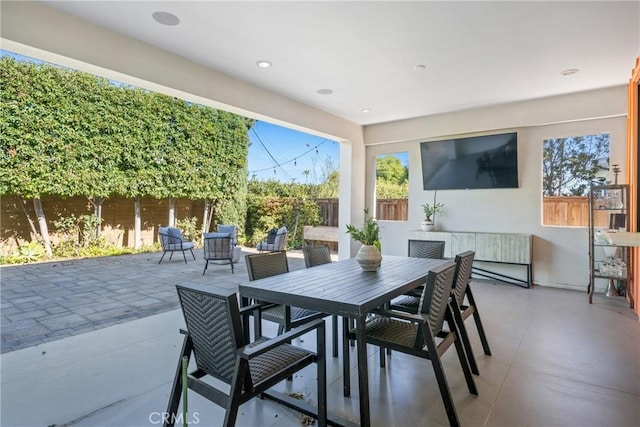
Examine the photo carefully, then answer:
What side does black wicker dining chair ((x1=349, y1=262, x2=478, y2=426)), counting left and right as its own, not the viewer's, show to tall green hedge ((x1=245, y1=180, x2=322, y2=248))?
front

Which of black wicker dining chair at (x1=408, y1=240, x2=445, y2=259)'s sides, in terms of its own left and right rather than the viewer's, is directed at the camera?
front

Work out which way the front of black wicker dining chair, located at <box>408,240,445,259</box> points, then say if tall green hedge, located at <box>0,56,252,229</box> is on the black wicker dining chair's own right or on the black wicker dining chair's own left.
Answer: on the black wicker dining chair's own right

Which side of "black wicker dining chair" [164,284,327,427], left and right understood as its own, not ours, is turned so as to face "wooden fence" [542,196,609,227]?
front

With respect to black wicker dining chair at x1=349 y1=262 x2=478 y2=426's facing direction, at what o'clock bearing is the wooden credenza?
The wooden credenza is roughly at 2 o'clock from the black wicker dining chair.

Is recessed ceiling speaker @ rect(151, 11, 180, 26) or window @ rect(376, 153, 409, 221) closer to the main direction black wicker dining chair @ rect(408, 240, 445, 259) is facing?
the recessed ceiling speaker

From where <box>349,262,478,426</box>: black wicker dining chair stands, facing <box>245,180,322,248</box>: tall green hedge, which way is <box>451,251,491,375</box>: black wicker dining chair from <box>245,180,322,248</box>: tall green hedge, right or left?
right

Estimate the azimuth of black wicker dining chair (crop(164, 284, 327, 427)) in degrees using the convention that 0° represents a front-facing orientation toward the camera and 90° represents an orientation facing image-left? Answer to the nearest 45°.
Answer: approximately 225°

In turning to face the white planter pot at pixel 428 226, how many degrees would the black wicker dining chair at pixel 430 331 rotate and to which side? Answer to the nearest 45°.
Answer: approximately 45° to its right

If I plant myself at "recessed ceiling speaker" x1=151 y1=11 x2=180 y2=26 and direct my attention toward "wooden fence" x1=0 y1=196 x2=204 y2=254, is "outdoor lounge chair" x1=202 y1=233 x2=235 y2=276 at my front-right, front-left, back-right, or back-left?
front-right

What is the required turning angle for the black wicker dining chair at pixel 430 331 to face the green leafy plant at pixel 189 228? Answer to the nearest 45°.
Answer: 0° — it already faces it

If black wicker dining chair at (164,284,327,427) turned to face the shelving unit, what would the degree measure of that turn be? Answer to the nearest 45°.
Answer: approximately 45° to its right
